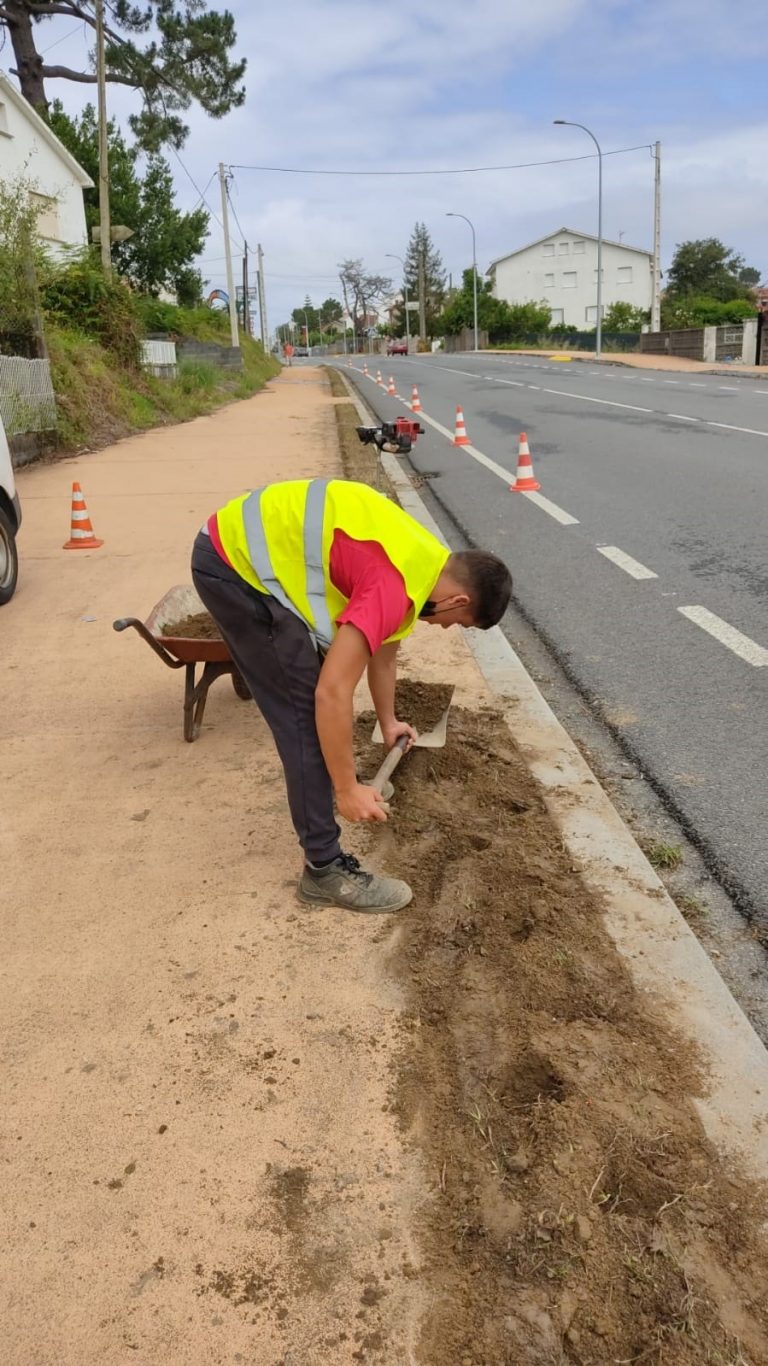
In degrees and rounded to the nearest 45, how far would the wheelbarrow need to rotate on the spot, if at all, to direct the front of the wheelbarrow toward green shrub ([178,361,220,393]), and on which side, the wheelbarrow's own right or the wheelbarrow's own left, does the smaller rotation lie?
approximately 90° to the wheelbarrow's own left

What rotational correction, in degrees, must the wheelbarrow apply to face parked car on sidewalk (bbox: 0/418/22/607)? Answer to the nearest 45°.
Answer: approximately 90° to its left

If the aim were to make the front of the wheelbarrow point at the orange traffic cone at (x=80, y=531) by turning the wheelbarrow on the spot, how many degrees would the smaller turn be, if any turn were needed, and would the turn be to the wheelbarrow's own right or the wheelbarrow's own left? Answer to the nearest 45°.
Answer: approximately 90° to the wheelbarrow's own left

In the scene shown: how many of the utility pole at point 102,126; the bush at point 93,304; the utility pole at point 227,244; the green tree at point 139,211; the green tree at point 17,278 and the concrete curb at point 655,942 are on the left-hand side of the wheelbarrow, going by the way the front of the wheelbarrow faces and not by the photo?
5

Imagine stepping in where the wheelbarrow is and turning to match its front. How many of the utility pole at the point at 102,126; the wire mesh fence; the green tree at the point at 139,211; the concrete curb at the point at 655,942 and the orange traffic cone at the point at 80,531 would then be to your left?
4

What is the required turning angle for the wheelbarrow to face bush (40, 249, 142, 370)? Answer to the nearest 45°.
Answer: approximately 90° to its left

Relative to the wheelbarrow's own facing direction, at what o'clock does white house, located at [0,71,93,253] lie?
The white house is roughly at 9 o'clock from the wheelbarrow.

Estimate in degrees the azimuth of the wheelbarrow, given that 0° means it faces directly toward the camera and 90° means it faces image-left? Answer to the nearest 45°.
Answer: approximately 270°
